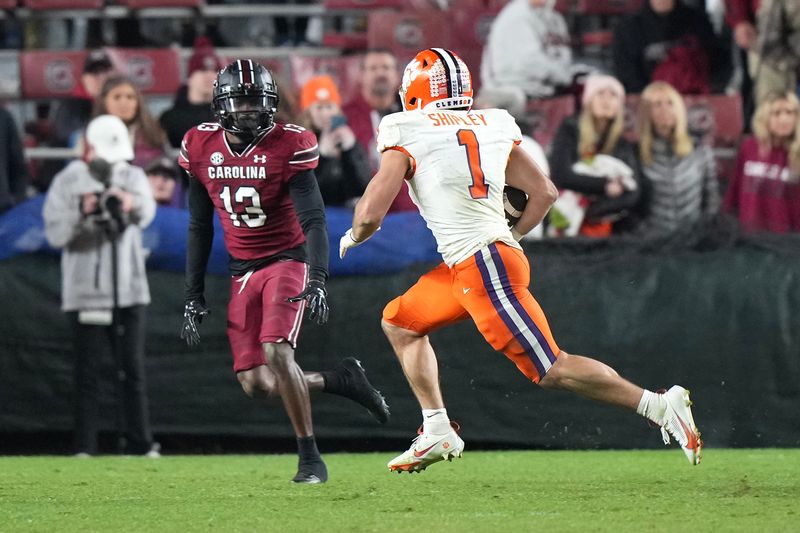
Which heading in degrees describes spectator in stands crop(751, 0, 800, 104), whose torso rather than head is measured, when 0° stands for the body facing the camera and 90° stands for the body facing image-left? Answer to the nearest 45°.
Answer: approximately 0°

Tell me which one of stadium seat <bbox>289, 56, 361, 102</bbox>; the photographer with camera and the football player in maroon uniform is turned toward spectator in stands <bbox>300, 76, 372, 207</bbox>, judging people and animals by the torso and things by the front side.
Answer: the stadium seat

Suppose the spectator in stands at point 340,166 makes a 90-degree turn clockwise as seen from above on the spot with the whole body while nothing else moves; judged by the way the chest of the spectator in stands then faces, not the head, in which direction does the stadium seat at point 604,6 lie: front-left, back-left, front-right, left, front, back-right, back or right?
back-right

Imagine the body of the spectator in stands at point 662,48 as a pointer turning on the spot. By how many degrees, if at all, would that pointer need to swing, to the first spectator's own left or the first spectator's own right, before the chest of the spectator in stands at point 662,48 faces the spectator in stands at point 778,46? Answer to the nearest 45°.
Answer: approximately 90° to the first spectator's own left

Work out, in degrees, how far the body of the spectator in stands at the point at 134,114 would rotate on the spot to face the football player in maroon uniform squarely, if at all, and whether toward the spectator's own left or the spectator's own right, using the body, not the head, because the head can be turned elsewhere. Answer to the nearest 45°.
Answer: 0° — they already face them

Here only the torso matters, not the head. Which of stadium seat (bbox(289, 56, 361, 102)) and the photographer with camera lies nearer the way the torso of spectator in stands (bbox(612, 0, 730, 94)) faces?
the photographer with camera

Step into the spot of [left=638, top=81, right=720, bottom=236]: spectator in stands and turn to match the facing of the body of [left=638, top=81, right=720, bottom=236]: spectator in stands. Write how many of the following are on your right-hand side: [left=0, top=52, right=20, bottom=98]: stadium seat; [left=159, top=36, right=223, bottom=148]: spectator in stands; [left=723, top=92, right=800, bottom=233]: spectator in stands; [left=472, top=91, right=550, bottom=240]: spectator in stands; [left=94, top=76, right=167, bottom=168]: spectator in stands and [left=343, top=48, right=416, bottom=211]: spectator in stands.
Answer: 5

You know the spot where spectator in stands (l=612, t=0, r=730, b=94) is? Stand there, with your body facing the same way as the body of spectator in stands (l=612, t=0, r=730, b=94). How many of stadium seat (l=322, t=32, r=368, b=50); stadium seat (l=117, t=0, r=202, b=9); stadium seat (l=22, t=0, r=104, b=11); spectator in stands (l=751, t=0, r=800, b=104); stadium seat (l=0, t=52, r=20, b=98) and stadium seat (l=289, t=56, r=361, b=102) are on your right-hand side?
5

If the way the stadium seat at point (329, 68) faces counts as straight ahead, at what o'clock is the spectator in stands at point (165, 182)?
The spectator in stands is roughly at 1 o'clock from the stadium seat.

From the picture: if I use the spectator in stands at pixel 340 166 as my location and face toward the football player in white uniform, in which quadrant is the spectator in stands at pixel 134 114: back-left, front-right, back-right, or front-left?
back-right

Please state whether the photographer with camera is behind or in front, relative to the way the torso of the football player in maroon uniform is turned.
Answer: behind

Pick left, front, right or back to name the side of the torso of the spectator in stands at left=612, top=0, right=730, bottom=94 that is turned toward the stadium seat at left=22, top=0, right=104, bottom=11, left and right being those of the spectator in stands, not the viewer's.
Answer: right

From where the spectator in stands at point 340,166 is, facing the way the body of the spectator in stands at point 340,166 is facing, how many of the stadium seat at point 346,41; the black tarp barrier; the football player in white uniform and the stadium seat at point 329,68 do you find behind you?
2
